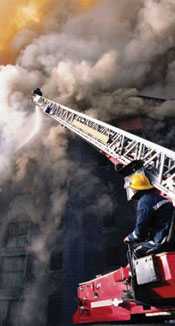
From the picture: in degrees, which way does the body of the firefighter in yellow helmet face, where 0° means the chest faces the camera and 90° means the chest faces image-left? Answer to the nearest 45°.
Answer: approximately 90°
